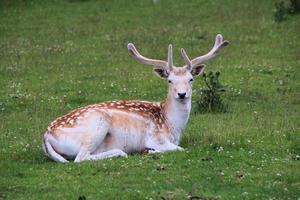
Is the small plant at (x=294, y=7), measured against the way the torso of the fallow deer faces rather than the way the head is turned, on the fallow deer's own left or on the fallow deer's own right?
on the fallow deer's own left

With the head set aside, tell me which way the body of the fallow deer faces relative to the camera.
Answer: to the viewer's right
